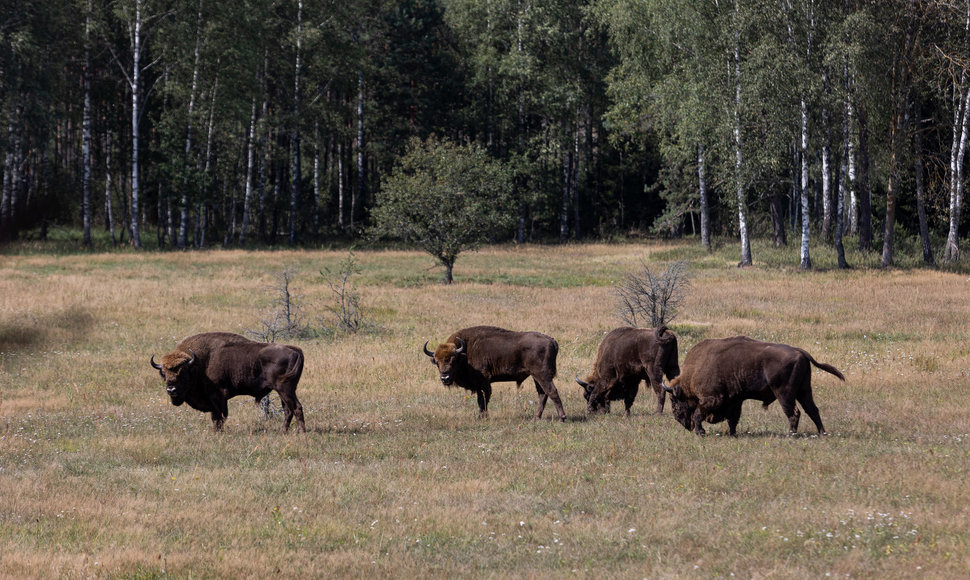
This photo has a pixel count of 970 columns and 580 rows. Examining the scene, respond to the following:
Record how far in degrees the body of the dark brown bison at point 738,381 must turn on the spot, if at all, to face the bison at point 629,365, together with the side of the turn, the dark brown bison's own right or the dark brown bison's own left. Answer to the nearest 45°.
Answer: approximately 45° to the dark brown bison's own right

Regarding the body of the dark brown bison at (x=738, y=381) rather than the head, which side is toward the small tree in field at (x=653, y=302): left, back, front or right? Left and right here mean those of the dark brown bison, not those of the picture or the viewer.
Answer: right

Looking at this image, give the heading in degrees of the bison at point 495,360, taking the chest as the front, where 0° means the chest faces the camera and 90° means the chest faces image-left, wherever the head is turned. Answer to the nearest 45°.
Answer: approximately 90°

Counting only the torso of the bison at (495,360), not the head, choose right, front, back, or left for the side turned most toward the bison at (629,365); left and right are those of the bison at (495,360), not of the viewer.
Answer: back

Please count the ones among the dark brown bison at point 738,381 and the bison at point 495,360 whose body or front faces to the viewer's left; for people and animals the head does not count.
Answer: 2

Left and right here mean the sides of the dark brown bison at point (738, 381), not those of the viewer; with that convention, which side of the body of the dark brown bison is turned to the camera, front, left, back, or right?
left

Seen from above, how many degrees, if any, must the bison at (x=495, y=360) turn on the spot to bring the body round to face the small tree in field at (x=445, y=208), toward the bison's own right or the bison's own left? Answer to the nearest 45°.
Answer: approximately 90° to the bison's own right
